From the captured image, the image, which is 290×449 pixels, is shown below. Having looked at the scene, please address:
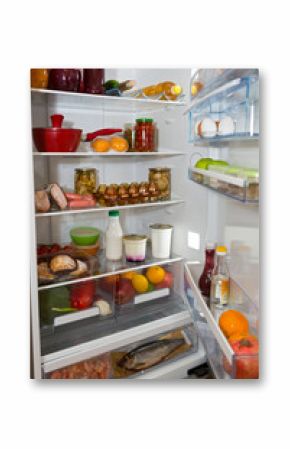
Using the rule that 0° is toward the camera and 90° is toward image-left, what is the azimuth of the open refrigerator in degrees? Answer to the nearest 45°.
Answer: approximately 315°

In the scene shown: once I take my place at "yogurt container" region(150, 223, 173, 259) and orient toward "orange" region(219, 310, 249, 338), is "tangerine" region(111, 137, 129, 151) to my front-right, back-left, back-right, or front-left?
back-right
